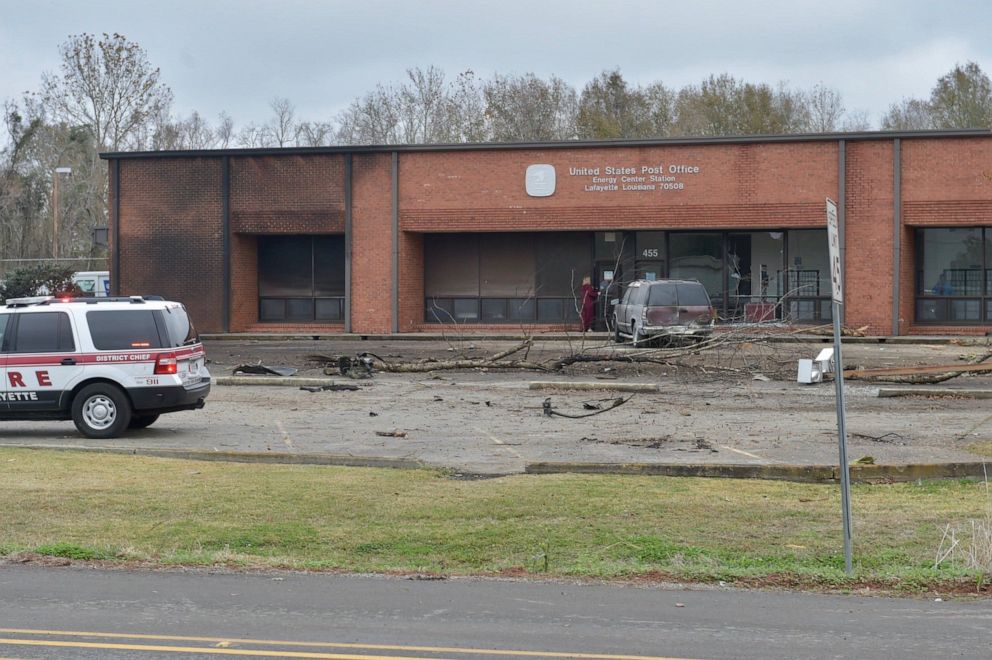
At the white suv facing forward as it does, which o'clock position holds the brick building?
The brick building is roughly at 4 o'clock from the white suv.

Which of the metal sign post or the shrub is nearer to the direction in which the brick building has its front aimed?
the metal sign post

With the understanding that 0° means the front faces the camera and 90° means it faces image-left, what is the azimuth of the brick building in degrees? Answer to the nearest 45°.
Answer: approximately 0°

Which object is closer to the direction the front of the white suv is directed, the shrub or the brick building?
the shrub

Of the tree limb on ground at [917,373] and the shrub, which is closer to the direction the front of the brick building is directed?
the tree limb on ground

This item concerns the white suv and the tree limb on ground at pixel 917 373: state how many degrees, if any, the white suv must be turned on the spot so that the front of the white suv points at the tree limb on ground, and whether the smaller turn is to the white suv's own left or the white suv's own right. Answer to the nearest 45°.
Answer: approximately 180°

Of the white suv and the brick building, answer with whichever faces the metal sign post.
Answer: the brick building

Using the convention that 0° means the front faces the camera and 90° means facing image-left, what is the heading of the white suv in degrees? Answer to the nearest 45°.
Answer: approximately 90°

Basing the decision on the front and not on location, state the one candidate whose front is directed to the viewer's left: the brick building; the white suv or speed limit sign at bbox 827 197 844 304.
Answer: the white suv
